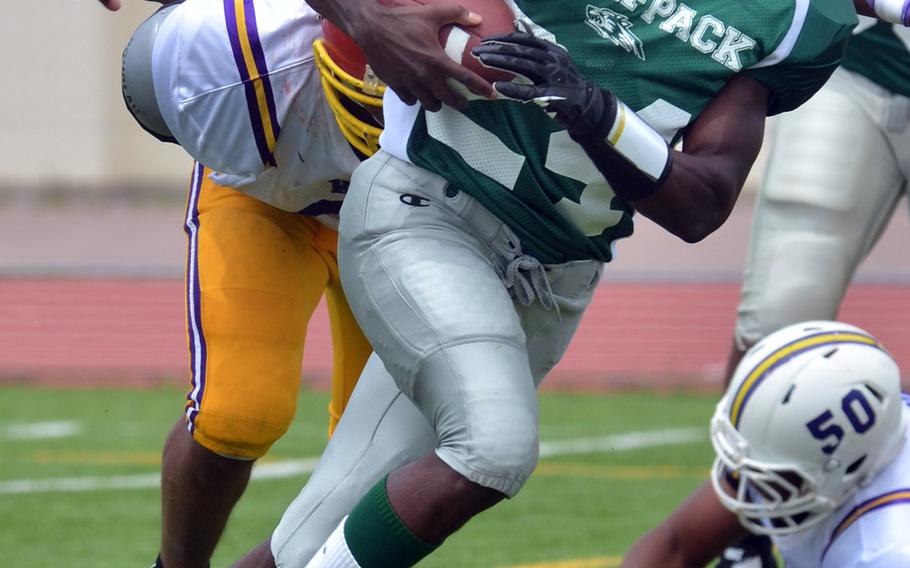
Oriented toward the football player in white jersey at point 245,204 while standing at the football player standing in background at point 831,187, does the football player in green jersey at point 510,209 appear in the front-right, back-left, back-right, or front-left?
front-left

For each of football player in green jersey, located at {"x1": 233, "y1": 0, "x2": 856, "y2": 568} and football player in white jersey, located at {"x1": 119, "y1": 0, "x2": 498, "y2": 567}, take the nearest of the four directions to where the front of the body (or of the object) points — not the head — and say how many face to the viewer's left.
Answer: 0

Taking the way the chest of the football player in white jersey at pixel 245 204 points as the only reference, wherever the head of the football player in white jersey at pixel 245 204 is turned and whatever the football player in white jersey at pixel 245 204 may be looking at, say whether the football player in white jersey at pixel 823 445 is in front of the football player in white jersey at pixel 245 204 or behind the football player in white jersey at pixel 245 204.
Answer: in front

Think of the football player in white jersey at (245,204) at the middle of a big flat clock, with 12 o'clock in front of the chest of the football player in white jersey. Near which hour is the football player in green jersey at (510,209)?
The football player in green jersey is roughly at 12 o'clock from the football player in white jersey.

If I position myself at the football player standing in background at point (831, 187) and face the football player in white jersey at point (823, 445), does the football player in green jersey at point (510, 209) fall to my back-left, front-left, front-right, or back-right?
front-right

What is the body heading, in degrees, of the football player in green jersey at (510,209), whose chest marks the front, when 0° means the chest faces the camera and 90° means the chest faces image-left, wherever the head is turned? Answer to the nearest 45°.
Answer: approximately 315°

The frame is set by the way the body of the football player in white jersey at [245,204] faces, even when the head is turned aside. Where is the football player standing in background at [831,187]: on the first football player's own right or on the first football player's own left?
on the first football player's own left

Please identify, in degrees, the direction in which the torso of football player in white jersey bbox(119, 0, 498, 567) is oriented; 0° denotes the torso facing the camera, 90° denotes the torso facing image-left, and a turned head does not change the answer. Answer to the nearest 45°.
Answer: approximately 315°

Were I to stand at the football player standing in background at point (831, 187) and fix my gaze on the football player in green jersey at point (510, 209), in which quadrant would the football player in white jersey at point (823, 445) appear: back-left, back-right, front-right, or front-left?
front-left
